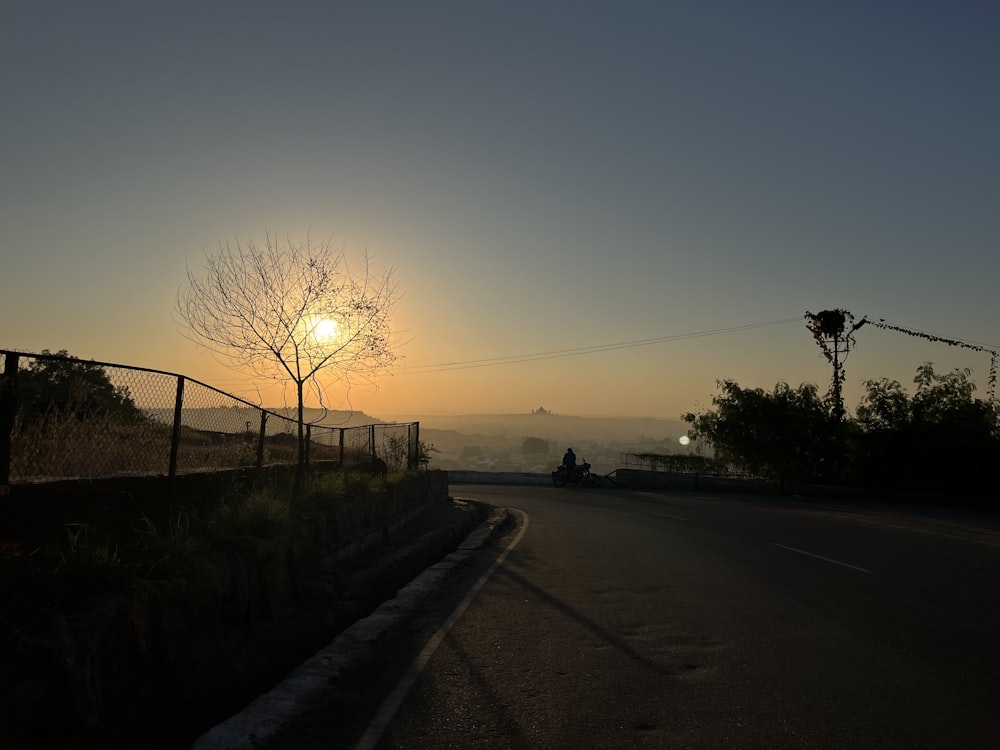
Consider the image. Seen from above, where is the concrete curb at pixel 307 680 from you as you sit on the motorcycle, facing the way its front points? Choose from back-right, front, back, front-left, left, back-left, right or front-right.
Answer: right

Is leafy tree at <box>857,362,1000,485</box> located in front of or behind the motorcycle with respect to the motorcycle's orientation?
in front

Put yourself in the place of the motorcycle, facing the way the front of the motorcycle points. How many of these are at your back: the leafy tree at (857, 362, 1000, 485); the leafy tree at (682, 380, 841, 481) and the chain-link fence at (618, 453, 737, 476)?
0

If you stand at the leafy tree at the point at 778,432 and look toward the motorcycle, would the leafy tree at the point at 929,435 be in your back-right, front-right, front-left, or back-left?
back-left

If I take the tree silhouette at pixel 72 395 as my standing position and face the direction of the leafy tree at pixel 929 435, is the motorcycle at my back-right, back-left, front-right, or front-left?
front-left

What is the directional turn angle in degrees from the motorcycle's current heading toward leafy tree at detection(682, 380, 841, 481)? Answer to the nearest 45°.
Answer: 0° — it already faces it

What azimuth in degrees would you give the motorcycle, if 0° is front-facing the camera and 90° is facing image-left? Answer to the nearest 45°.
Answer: approximately 270°

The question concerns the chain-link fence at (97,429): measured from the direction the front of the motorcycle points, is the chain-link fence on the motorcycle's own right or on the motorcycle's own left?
on the motorcycle's own right

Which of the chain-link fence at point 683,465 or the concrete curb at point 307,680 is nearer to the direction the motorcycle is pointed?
the chain-link fence

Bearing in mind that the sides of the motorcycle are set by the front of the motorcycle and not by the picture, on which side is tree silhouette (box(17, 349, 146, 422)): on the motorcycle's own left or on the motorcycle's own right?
on the motorcycle's own right

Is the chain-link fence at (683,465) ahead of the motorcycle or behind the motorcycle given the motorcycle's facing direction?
ahead

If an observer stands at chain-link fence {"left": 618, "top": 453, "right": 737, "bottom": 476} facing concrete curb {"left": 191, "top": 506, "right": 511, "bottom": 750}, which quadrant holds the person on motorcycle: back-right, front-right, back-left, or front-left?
front-right

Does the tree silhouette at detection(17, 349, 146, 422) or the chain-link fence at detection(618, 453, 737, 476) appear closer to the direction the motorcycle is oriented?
the chain-link fence
